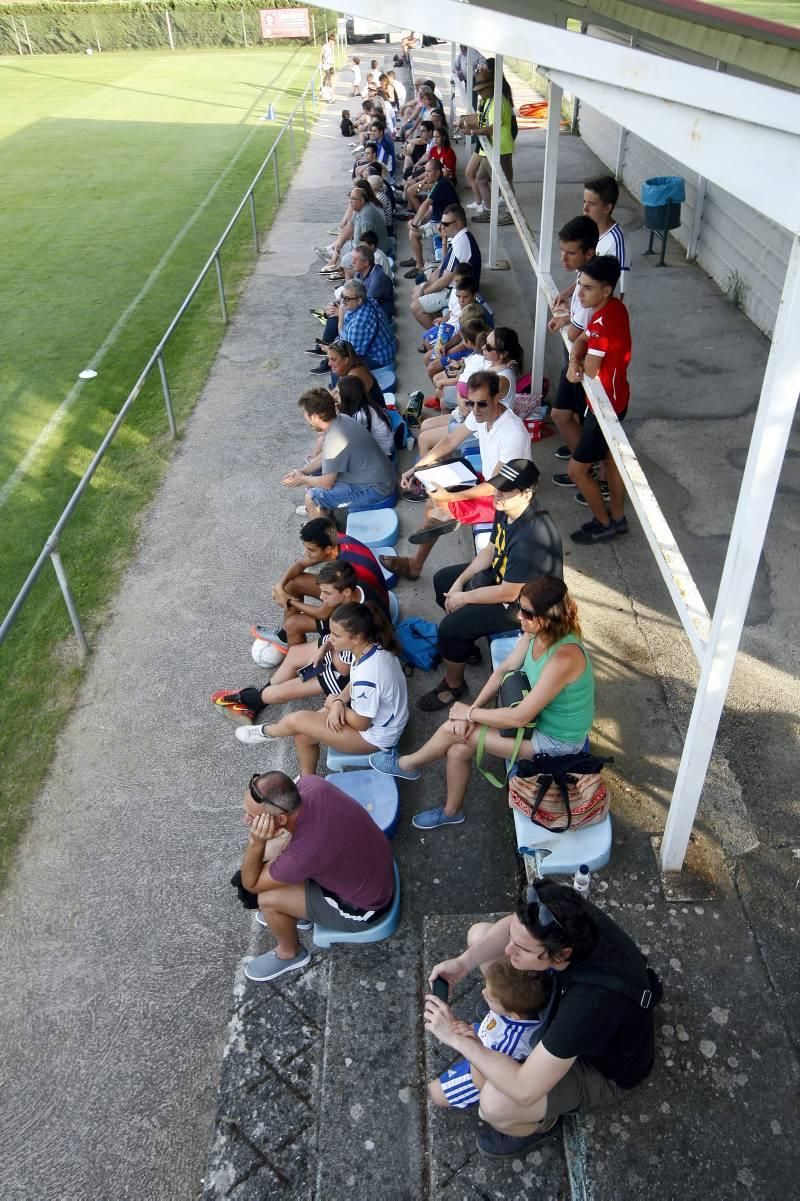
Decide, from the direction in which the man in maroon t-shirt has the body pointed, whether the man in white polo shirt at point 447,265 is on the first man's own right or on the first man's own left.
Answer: on the first man's own right

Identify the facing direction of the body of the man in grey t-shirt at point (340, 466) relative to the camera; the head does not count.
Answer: to the viewer's left

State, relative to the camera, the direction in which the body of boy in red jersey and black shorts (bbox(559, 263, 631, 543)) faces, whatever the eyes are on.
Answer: to the viewer's left

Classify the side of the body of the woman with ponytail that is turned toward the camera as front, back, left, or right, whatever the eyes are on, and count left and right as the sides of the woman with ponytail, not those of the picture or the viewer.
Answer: left

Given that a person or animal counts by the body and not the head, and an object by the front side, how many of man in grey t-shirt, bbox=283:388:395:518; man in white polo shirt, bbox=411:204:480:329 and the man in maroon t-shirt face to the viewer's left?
3

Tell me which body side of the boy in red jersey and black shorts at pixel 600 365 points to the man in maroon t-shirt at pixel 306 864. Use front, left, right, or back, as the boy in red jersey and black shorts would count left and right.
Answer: left

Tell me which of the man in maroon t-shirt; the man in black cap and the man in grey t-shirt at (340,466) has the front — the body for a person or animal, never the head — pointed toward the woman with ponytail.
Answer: the man in black cap

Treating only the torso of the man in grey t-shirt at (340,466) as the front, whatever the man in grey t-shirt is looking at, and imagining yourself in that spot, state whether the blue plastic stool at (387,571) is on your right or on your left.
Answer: on your left

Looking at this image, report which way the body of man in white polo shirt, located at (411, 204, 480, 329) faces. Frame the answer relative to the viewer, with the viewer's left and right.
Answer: facing to the left of the viewer

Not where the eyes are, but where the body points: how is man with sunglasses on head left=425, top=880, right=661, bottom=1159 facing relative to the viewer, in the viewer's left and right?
facing to the left of the viewer

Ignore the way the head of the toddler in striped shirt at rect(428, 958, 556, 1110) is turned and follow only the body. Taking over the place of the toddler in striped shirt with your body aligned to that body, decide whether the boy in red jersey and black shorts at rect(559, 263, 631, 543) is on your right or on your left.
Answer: on your right

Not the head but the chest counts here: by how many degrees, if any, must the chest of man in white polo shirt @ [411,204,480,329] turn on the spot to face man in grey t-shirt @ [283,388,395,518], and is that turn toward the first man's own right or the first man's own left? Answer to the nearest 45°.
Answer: approximately 90° to the first man's own left

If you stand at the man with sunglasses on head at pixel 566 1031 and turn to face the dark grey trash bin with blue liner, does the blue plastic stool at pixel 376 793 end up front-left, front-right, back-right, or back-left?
front-left

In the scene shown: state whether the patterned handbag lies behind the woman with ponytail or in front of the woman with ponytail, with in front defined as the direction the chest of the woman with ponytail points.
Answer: behind

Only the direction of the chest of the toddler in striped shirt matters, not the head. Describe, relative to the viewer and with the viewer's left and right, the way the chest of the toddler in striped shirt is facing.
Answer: facing to the left of the viewer

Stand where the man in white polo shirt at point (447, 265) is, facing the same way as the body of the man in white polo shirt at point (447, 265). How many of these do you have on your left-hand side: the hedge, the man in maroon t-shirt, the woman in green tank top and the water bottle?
3
